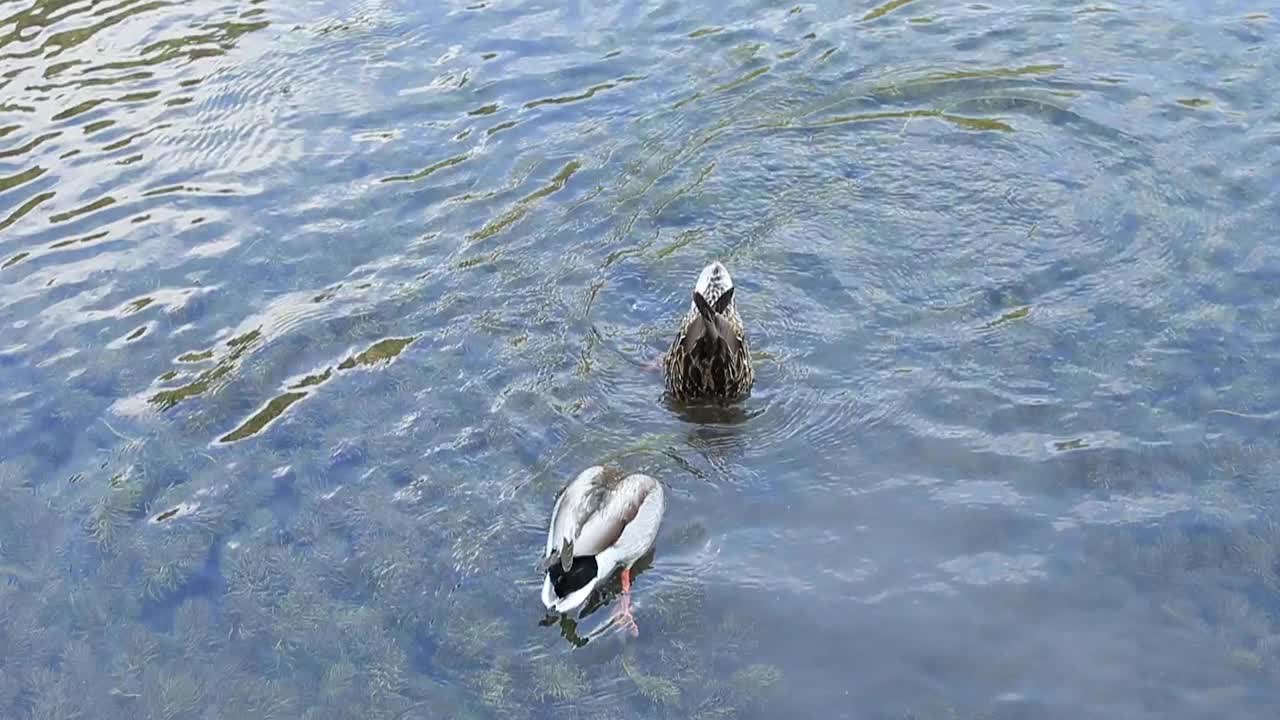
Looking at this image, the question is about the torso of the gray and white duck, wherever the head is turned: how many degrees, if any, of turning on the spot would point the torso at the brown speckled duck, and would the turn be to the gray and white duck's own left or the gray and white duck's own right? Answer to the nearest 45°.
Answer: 0° — it already faces it

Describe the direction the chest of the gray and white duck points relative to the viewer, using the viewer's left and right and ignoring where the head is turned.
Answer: facing away from the viewer and to the right of the viewer

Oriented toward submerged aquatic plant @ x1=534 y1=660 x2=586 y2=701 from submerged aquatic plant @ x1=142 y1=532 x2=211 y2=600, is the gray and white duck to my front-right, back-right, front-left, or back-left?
front-left

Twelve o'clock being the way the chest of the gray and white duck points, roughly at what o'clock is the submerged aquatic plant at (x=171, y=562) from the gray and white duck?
The submerged aquatic plant is roughly at 8 o'clock from the gray and white duck.

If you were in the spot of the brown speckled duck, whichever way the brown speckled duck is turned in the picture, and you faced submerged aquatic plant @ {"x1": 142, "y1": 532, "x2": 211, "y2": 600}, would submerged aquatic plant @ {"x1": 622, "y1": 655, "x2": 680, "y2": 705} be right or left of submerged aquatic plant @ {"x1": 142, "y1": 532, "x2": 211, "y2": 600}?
left

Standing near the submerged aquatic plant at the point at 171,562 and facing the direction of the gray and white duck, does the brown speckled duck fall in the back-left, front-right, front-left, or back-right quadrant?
front-left

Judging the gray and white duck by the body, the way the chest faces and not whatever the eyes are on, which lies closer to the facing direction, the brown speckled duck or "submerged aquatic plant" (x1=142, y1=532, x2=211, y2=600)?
the brown speckled duck

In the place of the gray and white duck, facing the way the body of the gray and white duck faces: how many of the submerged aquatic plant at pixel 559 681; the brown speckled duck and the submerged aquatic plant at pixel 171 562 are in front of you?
1

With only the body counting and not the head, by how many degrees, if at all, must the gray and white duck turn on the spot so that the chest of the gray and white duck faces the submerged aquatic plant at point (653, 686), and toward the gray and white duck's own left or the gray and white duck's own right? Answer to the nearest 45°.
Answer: approximately 135° to the gray and white duck's own right

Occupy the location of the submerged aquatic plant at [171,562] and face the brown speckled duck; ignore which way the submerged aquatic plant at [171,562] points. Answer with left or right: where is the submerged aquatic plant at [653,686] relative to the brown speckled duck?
right

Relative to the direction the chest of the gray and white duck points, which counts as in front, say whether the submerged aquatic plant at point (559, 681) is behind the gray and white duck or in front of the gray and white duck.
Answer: behind

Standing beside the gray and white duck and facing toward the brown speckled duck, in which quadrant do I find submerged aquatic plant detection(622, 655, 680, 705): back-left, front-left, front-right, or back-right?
back-right
